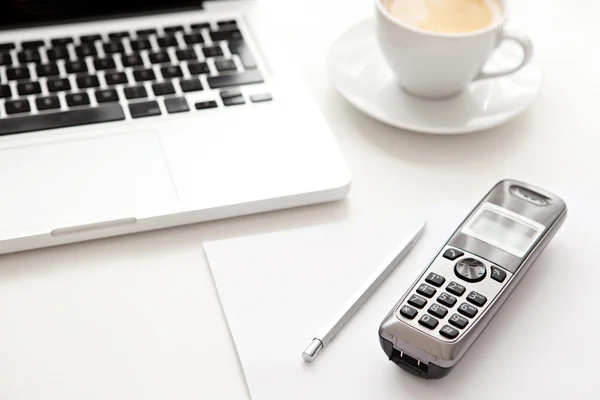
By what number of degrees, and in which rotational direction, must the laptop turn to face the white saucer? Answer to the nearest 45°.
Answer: approximately 90° to its left

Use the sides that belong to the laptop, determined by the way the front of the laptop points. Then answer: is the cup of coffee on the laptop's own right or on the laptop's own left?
on the laptop's own left

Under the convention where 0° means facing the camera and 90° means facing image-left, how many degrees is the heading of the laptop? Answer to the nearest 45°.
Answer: approximately 0°
